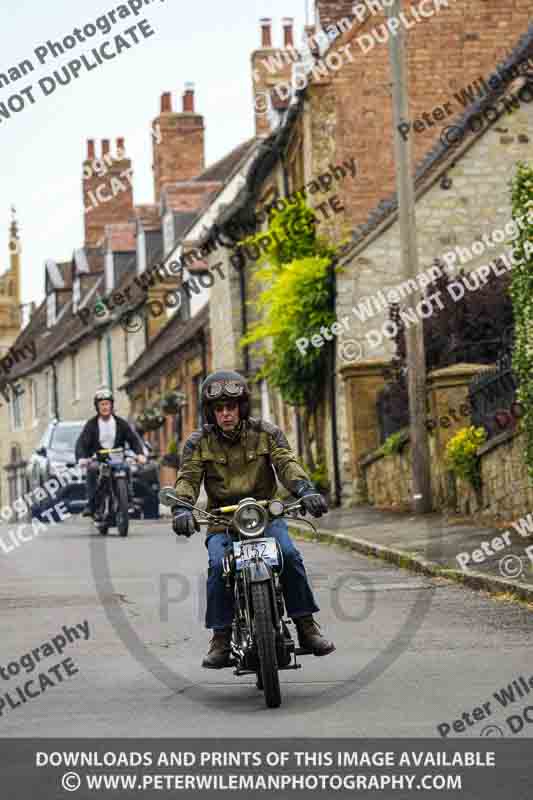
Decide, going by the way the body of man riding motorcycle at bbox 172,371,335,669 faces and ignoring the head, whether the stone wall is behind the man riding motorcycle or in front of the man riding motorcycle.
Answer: behind

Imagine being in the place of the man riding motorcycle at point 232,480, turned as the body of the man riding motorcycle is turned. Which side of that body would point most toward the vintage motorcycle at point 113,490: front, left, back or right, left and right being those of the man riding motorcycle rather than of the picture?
back

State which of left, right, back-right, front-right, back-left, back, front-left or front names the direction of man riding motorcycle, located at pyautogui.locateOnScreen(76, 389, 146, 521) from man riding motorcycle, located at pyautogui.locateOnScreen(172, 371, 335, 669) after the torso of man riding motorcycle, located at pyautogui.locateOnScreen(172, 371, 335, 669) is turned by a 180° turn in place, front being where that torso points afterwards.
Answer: front

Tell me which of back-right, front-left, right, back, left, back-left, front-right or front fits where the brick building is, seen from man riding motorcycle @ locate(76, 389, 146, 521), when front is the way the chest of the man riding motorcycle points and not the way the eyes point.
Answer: back-left

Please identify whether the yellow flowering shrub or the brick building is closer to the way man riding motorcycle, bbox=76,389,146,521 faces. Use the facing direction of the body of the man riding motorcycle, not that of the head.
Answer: the yellow flowering shrub

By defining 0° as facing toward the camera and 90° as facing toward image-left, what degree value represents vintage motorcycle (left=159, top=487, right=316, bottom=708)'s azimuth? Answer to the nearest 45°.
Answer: approximately 0°

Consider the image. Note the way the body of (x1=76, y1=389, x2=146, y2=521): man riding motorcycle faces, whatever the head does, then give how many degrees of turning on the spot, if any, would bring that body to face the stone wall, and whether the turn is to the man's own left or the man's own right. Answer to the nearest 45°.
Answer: approximately 45° to the man's own left

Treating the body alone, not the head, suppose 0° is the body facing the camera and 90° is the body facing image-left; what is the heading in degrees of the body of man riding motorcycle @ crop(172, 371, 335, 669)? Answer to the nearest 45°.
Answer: approximately 0°

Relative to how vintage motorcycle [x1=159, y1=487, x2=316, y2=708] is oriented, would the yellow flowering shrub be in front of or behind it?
behind

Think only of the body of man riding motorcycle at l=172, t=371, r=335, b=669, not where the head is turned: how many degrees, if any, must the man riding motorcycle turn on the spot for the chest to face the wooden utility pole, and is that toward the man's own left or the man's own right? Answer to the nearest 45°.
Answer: approximately 180°
